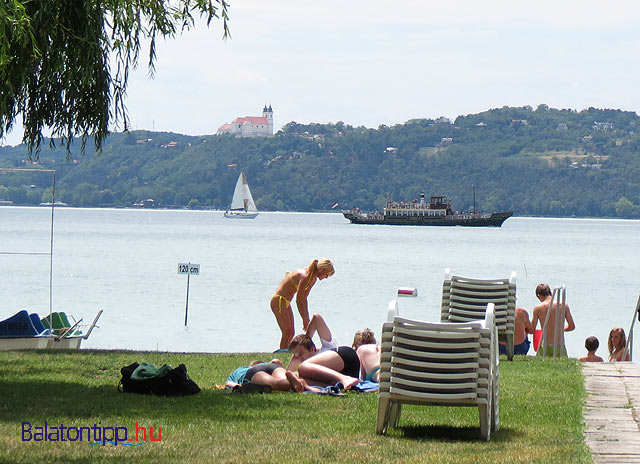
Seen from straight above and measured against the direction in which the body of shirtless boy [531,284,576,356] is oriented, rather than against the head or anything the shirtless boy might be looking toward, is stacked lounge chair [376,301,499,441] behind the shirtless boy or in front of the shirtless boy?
behind

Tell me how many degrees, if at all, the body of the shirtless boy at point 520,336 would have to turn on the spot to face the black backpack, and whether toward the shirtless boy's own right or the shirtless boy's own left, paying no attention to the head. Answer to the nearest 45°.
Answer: approximately 135° to the shirtless boy's own left

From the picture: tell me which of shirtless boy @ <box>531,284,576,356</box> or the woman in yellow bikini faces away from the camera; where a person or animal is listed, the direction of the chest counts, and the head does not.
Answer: the shirtless boy

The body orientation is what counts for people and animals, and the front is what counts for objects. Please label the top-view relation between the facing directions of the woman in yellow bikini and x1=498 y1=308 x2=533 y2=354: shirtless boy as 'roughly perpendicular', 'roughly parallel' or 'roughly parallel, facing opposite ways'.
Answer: roughly perpendicular

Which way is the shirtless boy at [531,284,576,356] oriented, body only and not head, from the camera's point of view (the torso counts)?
away from the camera

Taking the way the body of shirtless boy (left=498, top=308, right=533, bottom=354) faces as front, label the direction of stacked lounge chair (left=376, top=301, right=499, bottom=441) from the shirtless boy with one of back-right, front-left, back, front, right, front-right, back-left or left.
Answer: back
